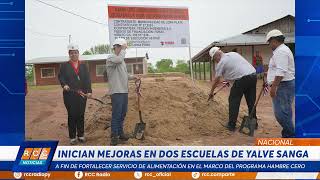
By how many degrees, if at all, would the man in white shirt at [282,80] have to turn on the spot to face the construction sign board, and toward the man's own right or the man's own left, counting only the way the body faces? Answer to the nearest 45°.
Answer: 0° — they already face it

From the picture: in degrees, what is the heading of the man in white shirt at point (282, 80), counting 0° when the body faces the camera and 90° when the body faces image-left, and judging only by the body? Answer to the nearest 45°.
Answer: approximately 90°

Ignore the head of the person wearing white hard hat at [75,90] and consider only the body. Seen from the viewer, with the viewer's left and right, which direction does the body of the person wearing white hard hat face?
facing the viewer

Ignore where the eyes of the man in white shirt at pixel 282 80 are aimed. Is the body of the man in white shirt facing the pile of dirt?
yes

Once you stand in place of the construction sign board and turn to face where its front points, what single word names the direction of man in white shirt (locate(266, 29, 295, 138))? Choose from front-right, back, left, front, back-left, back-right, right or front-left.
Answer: left

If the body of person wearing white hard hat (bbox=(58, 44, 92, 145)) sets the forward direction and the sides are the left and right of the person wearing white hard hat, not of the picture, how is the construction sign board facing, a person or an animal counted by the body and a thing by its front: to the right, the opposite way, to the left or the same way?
the same way

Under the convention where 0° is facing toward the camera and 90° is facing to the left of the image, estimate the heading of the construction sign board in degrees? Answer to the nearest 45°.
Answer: approximately 0°

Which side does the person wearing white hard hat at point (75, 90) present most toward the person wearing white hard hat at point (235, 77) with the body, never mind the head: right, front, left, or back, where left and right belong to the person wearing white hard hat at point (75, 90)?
left
